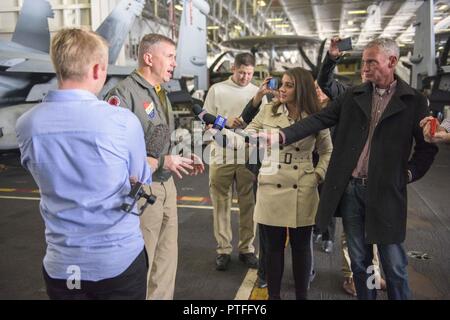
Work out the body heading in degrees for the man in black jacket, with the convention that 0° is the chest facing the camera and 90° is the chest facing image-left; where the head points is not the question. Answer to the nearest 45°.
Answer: approximately 45°

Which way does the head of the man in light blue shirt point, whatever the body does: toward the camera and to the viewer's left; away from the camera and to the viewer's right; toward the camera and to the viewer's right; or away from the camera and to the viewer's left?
away from the camera and to the viewer's right

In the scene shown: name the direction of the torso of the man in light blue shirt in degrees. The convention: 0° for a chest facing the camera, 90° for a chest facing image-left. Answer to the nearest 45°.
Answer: approximately 225°

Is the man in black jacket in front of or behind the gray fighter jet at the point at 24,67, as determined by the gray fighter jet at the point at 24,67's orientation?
behind
